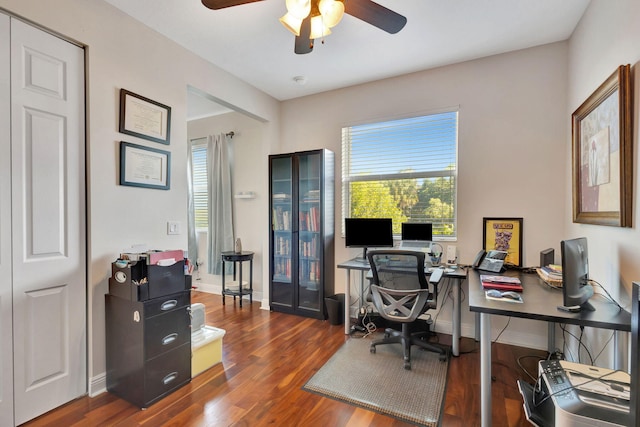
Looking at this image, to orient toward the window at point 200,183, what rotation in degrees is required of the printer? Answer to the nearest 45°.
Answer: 0° — it already faces it

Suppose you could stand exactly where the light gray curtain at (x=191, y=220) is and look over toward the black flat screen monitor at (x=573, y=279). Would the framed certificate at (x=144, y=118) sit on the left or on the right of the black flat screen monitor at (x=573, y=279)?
right

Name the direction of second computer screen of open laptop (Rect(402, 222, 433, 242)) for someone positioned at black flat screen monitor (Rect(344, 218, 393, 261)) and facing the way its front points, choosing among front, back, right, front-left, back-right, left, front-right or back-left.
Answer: left

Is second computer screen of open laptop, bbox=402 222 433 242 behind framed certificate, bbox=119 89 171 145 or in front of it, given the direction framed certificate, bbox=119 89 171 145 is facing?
in front

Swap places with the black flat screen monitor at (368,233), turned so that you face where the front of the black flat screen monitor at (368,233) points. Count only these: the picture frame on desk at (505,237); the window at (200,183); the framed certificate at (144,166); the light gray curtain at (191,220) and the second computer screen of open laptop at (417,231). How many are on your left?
2

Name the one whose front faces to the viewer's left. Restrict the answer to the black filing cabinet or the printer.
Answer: the printer

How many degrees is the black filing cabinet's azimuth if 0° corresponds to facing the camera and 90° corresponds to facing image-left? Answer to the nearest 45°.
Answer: approximately 315°

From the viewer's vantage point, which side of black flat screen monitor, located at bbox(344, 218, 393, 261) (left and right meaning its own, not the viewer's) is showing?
front

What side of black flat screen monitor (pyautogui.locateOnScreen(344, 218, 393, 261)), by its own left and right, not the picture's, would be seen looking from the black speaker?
left

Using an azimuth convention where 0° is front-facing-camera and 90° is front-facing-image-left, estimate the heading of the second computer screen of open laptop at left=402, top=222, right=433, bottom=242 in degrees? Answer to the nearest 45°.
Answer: approximately 0°

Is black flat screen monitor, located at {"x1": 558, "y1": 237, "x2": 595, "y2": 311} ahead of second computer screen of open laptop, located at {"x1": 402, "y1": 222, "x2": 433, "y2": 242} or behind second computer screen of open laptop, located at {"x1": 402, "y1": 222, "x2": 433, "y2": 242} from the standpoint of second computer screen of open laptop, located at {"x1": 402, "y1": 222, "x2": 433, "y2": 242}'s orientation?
ahead

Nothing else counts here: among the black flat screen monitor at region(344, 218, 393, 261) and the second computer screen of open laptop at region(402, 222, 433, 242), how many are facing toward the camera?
2

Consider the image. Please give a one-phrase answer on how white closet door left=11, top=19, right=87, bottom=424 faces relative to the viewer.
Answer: facing the viewer and to the right of the viewer

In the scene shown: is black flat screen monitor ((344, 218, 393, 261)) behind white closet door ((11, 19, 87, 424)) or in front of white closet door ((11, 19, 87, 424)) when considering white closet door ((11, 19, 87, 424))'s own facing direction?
in front
